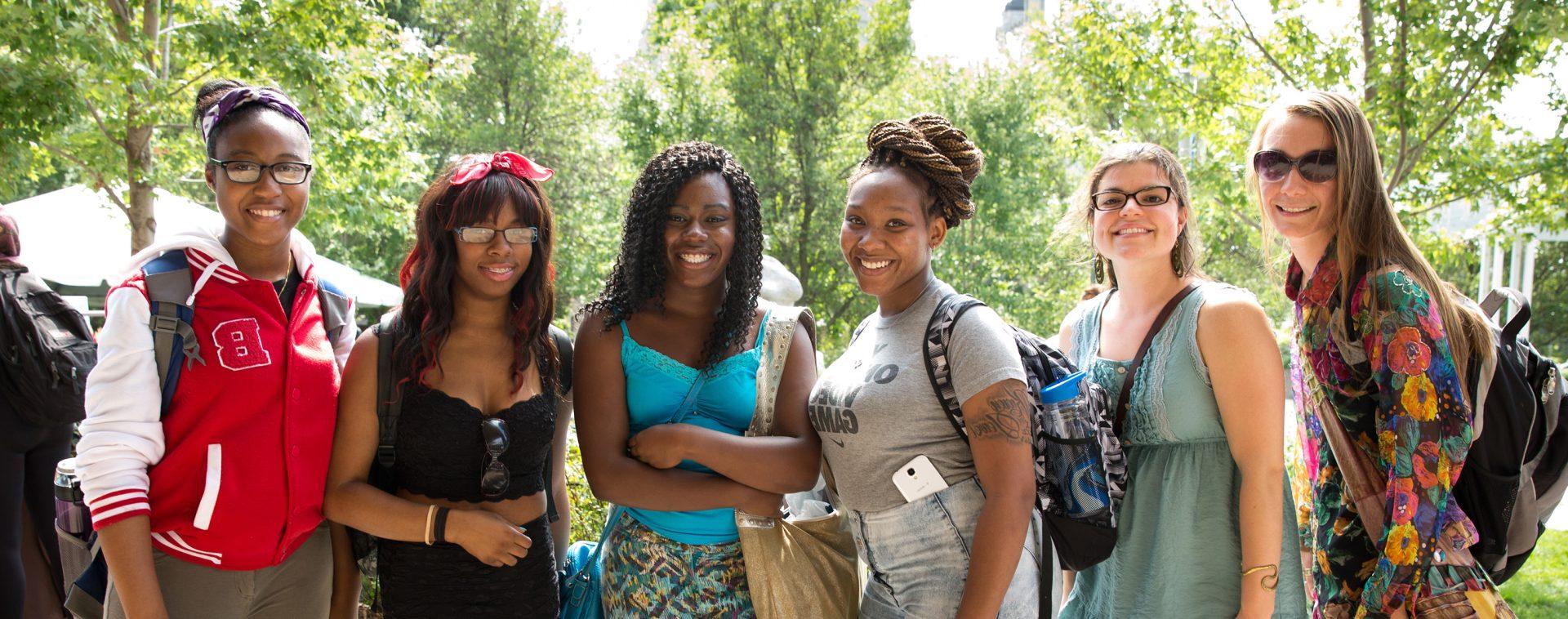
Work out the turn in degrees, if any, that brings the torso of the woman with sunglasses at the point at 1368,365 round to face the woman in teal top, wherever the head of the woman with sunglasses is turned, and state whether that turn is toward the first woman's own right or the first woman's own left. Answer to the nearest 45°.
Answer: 0° — they already face them

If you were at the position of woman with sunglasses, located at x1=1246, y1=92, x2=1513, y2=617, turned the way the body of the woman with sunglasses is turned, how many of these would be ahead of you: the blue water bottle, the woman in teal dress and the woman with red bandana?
3

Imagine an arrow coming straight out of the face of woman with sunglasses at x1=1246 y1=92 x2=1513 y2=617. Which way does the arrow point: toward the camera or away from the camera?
toward the camera

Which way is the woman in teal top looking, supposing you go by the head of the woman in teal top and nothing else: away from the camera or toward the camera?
toward the camera

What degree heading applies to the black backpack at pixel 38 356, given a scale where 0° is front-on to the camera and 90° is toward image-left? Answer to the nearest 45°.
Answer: approximately 315°

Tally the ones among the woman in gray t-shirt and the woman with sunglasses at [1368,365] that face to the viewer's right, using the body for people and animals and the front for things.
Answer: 0

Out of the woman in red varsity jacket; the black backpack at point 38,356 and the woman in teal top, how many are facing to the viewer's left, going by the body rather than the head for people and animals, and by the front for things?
0

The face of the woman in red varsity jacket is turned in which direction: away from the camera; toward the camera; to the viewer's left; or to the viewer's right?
toward the camera

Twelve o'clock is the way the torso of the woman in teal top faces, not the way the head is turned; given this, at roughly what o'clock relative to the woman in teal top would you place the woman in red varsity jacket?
The woman in red varsity jacket is roughly at 3 o'clock from the woman in teal top.

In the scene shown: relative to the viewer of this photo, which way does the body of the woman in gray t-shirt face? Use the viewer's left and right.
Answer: facing the viewer and to the left of the viewer

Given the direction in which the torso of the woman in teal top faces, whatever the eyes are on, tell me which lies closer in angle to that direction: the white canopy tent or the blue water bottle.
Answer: the blue water bottle

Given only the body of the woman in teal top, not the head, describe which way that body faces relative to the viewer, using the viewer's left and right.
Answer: facing the viewer

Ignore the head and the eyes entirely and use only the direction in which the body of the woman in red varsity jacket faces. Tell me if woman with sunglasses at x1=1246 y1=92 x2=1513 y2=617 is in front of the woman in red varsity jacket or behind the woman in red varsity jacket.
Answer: in front
